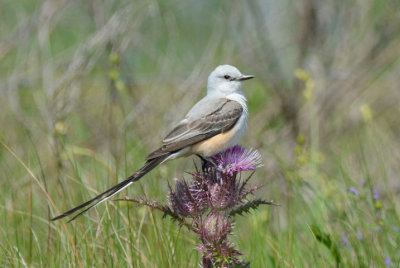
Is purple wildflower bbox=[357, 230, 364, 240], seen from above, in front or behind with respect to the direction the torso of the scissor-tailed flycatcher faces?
in front

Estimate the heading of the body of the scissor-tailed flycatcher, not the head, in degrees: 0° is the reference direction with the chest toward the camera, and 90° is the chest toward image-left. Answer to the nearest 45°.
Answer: approximately 270°

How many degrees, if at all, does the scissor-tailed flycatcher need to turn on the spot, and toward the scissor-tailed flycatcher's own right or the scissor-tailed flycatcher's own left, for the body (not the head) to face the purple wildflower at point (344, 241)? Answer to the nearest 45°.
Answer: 0° — it already faces it

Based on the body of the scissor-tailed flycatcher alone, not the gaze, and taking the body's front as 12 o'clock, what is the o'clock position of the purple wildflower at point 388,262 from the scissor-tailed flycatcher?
The purple wildflower is roughly at 12 o'clock from the scissor-tailed flycatcher.
